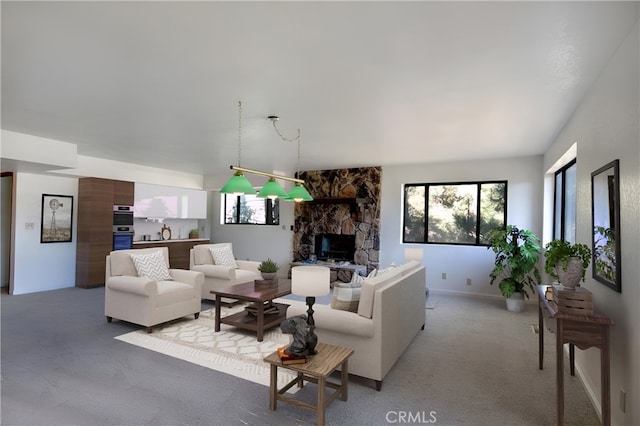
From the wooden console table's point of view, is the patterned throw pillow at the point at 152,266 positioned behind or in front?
in front

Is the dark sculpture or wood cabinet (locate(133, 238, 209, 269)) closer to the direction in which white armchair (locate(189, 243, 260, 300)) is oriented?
the dark sculpture

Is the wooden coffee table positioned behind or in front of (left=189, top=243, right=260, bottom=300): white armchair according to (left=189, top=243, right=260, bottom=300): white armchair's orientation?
in front

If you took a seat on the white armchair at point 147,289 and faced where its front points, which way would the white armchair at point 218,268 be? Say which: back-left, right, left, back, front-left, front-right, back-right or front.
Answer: left

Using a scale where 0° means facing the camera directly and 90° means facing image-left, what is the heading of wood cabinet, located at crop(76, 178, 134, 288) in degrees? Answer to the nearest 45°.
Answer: approximately 315°

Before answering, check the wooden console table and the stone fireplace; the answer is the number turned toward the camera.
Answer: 1

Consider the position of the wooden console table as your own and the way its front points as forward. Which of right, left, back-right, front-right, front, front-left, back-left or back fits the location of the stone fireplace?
front-right

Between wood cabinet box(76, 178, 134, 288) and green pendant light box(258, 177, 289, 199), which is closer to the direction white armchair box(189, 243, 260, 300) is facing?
the green pendant light

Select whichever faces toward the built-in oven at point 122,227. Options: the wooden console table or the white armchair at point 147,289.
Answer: the wooden console table

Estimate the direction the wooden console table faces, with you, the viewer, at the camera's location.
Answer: facing to the left of the viewer

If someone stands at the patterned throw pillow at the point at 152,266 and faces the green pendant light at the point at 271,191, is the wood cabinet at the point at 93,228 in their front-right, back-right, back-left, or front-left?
back-left

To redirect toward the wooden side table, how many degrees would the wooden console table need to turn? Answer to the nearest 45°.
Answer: approximately 45° to its left

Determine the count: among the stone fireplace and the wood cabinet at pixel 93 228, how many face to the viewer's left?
0

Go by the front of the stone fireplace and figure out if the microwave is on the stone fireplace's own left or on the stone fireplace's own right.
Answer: on the stone fireplace's own right
